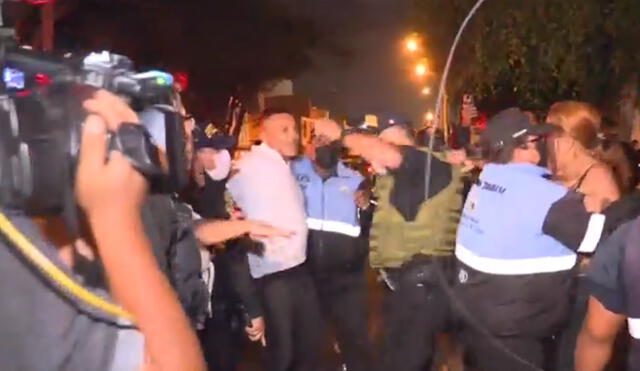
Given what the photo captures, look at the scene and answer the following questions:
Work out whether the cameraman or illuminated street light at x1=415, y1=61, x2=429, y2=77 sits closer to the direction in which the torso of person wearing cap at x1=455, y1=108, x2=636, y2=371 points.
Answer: the illuminated street light

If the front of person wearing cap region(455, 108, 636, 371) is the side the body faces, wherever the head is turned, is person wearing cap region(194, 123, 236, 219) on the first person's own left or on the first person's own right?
on the first person's own left

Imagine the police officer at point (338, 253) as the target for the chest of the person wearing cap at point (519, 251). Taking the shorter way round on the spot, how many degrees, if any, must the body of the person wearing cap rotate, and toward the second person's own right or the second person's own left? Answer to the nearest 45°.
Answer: approximately 90° to the second person's own left

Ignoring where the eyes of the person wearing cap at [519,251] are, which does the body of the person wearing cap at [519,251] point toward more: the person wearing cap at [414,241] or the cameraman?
the person wearing cap

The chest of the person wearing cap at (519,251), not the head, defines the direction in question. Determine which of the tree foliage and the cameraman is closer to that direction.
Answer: the tree foliage
